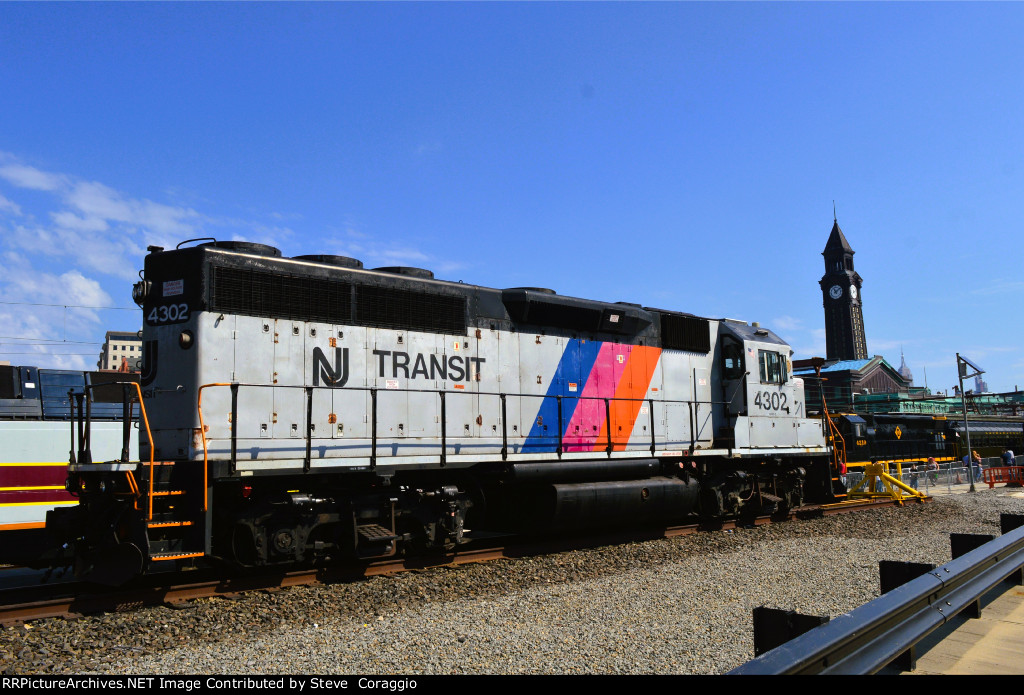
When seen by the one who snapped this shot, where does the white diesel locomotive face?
facing away from the viewer and to the right of the viewer

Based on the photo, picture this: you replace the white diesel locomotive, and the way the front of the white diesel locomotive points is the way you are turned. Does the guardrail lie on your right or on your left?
on your right
